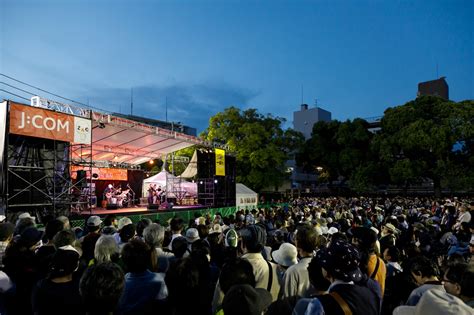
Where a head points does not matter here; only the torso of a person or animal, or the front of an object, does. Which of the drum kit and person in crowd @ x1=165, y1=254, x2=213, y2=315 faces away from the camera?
the person in crowd

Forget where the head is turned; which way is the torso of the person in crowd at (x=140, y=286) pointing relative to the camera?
away from the camera

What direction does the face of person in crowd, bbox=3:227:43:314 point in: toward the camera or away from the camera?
away from the camera

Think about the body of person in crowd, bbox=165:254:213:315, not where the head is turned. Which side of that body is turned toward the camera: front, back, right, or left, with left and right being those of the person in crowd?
back

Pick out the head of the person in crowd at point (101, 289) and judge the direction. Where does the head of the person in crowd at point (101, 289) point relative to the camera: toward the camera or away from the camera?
away from the camera

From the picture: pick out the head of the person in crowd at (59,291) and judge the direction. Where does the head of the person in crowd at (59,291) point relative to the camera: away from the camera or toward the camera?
away from the camera

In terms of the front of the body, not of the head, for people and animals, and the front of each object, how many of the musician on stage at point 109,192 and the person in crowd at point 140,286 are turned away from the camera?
1

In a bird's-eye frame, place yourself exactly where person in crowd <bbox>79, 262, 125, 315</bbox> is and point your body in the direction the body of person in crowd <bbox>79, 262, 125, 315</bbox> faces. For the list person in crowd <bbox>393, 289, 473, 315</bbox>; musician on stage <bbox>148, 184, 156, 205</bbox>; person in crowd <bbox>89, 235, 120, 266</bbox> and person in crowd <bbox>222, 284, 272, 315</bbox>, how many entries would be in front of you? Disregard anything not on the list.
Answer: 2

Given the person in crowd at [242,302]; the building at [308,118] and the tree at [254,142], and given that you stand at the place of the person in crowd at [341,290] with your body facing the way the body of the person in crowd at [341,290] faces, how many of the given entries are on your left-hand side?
1

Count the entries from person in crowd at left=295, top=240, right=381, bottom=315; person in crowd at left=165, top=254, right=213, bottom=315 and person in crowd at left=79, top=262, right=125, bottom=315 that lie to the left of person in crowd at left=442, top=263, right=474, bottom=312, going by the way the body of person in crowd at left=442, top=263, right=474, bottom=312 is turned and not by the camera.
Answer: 3

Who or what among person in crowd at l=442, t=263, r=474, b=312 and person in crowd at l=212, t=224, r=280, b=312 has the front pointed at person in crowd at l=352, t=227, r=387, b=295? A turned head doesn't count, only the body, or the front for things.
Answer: person in crowd at l=442, t=263, r=474, b=312

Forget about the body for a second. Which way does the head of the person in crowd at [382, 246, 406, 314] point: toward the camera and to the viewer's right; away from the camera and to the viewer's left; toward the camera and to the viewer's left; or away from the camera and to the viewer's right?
away from the camera and to the viewer's left

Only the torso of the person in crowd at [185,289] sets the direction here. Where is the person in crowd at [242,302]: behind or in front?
behind

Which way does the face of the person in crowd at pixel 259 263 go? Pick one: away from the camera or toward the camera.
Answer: away from the camera

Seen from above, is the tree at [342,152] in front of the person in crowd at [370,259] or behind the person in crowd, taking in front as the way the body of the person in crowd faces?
in front

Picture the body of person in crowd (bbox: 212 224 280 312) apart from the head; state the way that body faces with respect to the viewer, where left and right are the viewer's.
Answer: facing away from the viewer and to the left of the viewer

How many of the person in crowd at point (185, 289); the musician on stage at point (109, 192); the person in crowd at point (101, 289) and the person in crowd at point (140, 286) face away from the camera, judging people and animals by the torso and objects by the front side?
3

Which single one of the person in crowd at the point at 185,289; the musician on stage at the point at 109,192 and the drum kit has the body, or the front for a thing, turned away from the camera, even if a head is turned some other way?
the person in crowd
